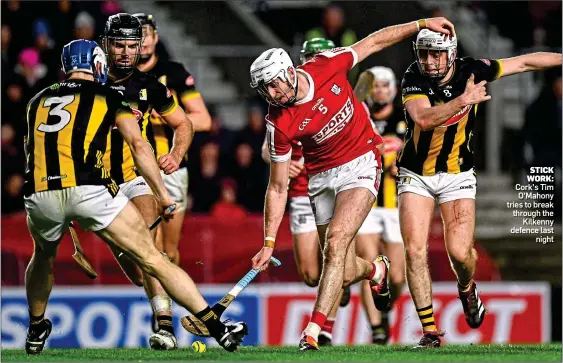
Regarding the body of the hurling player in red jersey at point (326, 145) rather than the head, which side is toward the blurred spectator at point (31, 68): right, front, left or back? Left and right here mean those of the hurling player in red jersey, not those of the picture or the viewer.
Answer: back

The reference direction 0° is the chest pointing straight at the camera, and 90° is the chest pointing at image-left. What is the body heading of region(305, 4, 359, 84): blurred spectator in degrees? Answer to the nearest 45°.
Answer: approximately 0°

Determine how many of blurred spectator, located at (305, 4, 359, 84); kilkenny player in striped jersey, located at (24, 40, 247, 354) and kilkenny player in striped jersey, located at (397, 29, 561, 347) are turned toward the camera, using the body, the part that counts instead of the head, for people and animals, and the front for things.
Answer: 2

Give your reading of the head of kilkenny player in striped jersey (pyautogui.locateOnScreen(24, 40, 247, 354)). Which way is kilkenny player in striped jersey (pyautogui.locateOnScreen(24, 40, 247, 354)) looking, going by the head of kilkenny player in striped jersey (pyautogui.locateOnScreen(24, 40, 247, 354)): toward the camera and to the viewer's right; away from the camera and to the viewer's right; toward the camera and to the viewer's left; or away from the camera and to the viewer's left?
away from the camera and to the viewer's right

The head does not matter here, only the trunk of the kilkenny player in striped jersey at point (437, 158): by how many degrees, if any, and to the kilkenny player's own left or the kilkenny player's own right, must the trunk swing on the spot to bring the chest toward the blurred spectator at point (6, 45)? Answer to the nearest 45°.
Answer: approximately 135° to the kilkenny player's own right

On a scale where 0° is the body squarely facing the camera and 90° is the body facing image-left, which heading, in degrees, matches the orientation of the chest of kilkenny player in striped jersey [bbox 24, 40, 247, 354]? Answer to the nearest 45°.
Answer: approximately 225°

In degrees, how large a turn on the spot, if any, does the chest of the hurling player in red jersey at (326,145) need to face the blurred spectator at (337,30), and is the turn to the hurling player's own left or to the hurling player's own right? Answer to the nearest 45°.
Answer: approximately 135° to the hurling player's own right
